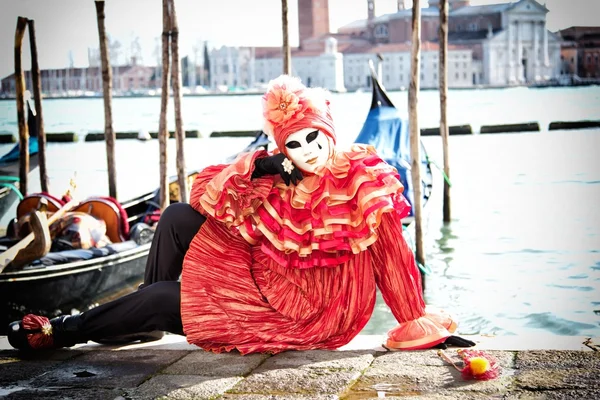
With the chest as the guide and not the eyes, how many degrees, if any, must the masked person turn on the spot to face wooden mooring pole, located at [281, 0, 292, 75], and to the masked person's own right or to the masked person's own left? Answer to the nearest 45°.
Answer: approximately 180°

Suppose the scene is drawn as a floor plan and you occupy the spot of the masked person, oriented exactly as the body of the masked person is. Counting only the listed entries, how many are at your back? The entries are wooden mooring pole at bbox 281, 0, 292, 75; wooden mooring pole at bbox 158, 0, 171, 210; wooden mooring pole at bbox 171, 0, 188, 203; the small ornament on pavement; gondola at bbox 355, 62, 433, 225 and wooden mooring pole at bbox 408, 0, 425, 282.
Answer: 5

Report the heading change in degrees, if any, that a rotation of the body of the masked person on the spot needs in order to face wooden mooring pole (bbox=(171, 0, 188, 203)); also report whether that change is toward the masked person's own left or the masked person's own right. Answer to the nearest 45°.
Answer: approximately 180°

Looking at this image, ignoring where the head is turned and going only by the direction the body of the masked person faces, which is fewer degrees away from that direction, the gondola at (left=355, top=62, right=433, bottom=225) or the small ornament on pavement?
the small ornament on pavement

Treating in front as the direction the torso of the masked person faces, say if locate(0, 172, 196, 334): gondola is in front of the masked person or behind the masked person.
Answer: behind

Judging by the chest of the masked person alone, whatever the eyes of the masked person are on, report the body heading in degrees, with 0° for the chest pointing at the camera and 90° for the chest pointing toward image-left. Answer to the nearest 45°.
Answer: approximately 0°

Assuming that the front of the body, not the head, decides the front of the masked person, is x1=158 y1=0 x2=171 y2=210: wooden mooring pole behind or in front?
behind

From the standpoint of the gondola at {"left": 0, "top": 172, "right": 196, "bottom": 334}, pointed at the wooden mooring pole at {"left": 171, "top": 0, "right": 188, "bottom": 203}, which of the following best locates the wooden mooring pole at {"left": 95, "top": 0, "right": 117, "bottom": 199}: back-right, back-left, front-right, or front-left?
front-left

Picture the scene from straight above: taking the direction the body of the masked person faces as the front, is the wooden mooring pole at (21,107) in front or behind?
behind

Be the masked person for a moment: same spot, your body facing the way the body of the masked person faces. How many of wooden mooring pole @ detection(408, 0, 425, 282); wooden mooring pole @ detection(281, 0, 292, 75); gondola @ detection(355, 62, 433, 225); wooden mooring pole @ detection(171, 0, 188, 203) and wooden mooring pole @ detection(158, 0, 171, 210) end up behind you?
5

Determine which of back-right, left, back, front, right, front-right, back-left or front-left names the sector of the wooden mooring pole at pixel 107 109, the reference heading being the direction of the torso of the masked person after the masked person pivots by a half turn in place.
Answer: front

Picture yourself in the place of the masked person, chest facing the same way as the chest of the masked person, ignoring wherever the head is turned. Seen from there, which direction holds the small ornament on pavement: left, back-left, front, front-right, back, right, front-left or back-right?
front-left

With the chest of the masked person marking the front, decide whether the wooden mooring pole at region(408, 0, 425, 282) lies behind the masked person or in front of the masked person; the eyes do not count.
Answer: behind
